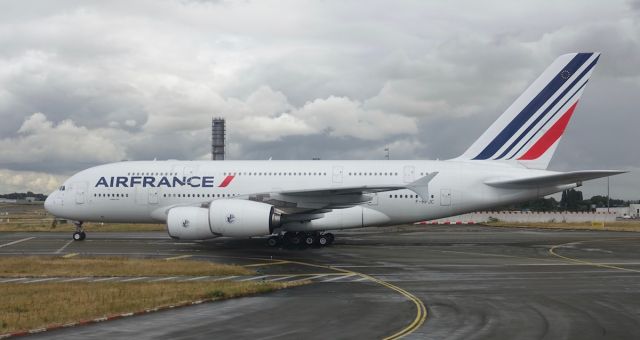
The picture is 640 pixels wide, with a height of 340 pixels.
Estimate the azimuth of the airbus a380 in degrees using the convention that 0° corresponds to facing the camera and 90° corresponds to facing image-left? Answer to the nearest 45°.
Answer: approximately 90°
